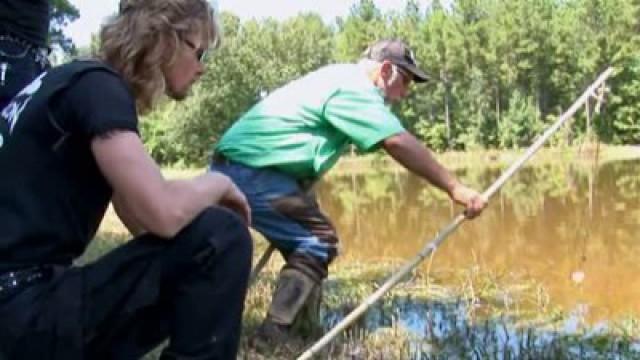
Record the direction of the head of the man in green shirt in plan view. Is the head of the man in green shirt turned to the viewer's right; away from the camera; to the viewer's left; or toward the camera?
to the viewer's right

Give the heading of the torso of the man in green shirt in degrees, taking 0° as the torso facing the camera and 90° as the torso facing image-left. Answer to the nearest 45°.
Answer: approximately 270°

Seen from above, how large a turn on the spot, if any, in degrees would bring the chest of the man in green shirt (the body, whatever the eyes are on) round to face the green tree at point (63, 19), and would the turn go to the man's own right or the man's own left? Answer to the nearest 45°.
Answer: approximately 90° to the man's own left
